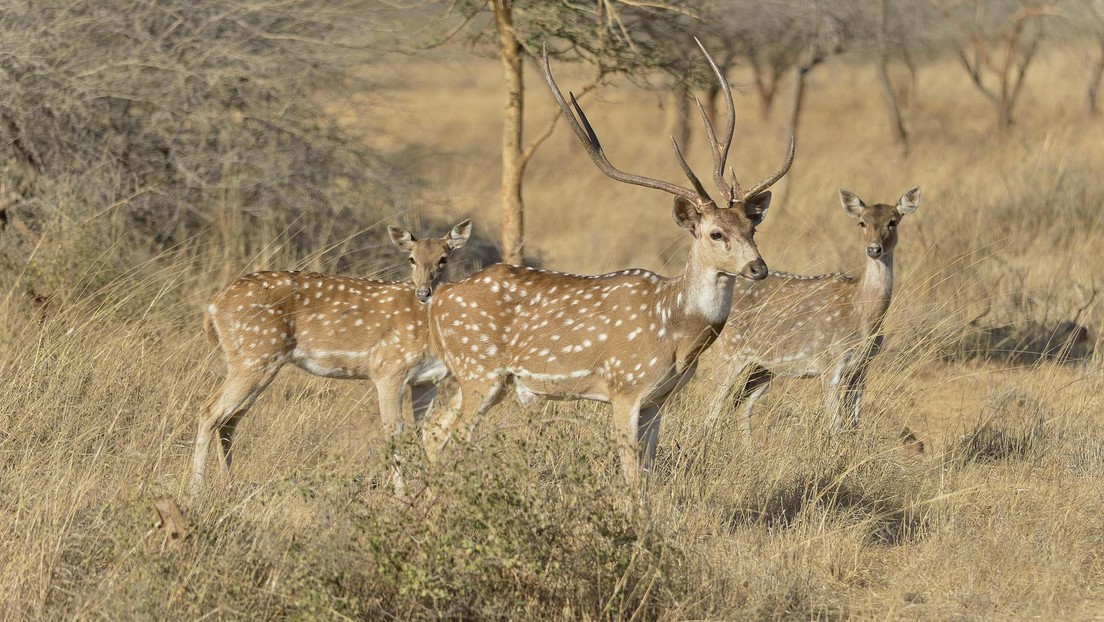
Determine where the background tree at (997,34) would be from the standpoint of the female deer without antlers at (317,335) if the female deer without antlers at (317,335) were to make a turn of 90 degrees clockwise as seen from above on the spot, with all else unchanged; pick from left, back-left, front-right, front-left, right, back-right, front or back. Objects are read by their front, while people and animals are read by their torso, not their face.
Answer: back-left

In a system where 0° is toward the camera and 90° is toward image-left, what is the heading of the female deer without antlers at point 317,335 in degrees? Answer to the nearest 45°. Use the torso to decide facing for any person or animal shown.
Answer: approximately 270°

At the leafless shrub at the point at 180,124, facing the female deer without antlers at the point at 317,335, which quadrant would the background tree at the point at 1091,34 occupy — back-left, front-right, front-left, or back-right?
back-left

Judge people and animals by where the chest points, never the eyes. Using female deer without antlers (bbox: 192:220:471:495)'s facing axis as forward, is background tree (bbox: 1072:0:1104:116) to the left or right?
on its left

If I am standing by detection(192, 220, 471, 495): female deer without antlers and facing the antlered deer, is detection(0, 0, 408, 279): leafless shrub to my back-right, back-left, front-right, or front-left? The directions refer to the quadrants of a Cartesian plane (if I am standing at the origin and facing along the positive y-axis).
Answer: back-left

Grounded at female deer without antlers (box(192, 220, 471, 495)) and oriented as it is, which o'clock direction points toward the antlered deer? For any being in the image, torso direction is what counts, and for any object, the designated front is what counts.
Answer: The antlered deer is roughly at 1 o'clock from the female deer without antlers.

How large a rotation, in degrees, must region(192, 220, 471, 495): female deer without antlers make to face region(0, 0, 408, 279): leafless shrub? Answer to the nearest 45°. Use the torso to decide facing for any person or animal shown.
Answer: approximately 90° to its left
